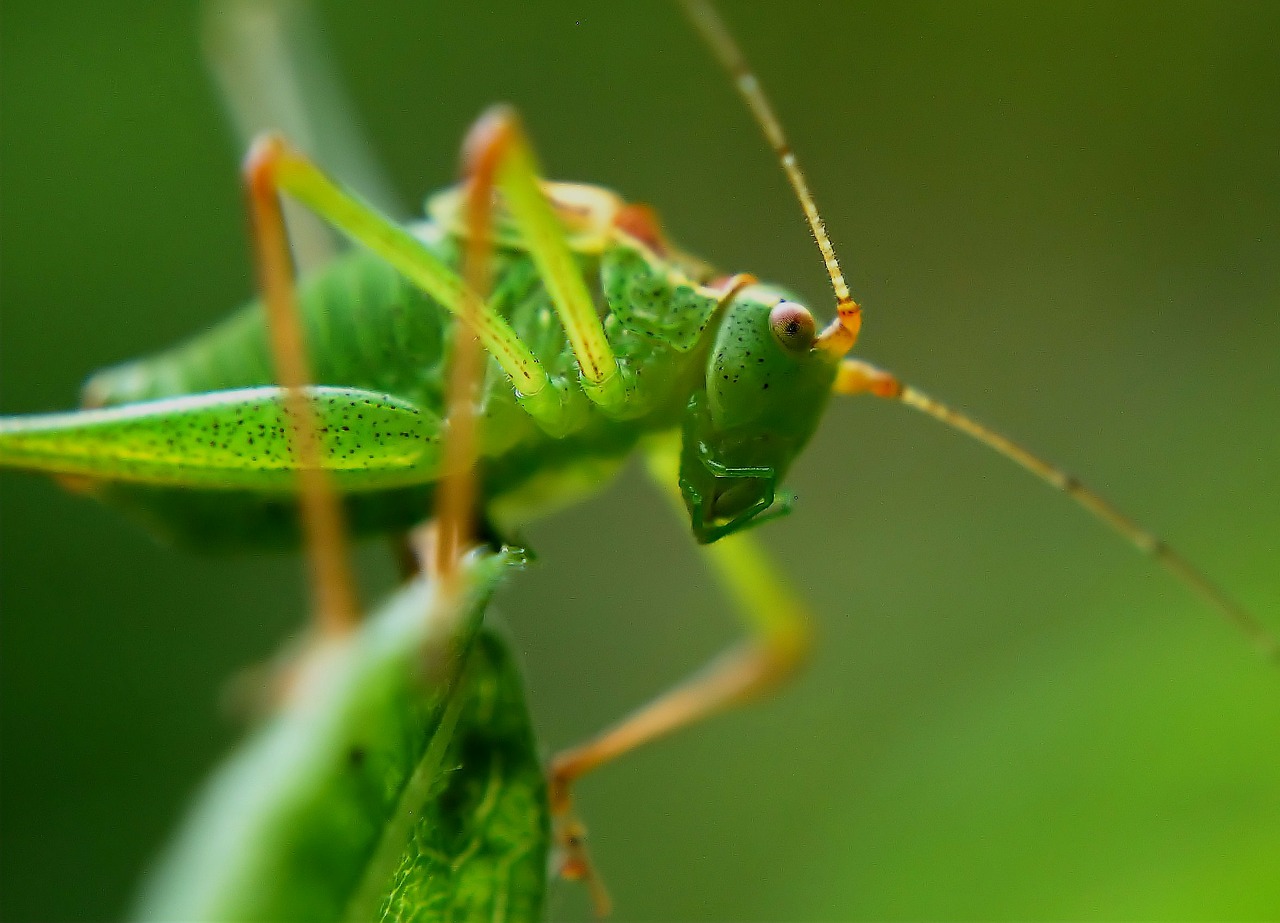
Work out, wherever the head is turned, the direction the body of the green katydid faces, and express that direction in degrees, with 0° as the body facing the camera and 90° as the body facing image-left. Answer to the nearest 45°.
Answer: approximately 270°
